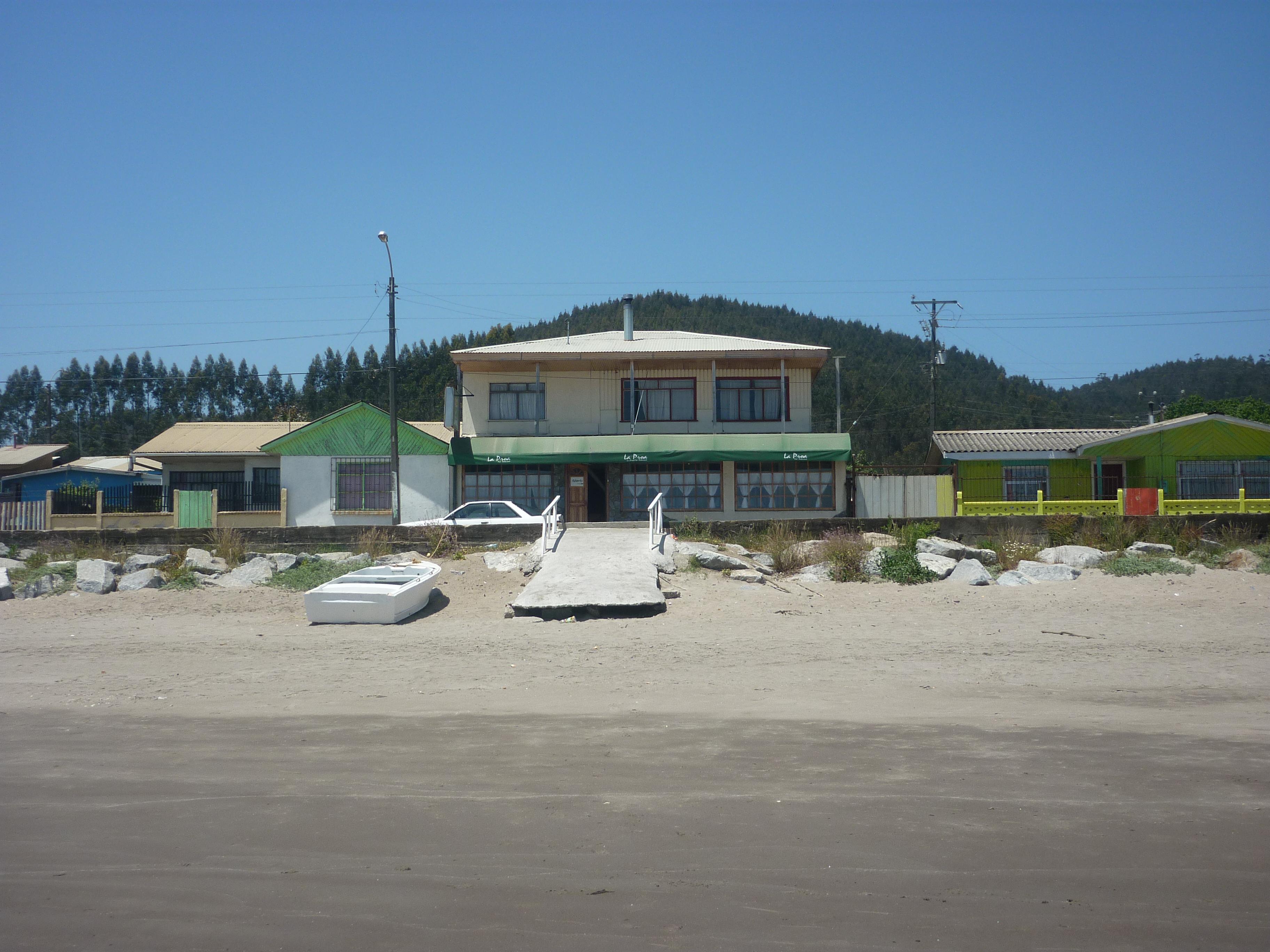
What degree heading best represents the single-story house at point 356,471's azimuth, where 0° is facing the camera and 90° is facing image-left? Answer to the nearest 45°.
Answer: approximately 0°

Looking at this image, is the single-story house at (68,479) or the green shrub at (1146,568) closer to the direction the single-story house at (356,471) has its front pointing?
the green shrub

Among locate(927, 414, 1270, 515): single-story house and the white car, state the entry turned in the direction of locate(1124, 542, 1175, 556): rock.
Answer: the single-story house

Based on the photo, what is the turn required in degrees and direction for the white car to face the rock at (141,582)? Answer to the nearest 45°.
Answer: approximately 45° to its left

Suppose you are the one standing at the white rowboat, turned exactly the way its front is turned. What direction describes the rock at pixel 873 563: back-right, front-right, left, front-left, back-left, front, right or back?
front-right

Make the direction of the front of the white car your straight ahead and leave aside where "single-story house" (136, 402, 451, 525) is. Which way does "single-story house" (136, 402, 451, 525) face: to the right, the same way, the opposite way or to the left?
to the left

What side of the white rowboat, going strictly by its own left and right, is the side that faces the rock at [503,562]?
front

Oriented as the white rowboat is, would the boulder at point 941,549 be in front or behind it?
in front

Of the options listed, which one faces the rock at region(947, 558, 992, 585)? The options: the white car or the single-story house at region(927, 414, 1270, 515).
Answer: the single-story house

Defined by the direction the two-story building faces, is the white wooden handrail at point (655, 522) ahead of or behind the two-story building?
ahead

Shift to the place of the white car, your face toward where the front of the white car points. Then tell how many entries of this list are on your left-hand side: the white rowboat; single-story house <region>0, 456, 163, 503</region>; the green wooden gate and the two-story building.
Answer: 1

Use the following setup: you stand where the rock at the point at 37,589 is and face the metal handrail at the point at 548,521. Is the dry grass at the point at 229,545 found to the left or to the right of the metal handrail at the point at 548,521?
left

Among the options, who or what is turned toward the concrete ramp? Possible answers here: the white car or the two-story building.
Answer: the two-story building

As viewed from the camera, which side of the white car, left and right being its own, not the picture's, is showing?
left

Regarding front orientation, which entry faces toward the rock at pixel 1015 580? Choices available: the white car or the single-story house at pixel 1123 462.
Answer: the single-story house

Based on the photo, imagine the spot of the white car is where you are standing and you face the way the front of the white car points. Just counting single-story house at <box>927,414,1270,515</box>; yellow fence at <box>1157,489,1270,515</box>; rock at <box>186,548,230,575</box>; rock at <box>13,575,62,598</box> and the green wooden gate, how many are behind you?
2

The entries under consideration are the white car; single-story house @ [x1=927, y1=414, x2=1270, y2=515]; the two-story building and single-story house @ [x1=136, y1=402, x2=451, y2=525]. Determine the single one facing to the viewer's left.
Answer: the white car

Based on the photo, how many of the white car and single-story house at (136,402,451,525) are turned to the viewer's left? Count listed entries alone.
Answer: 1
